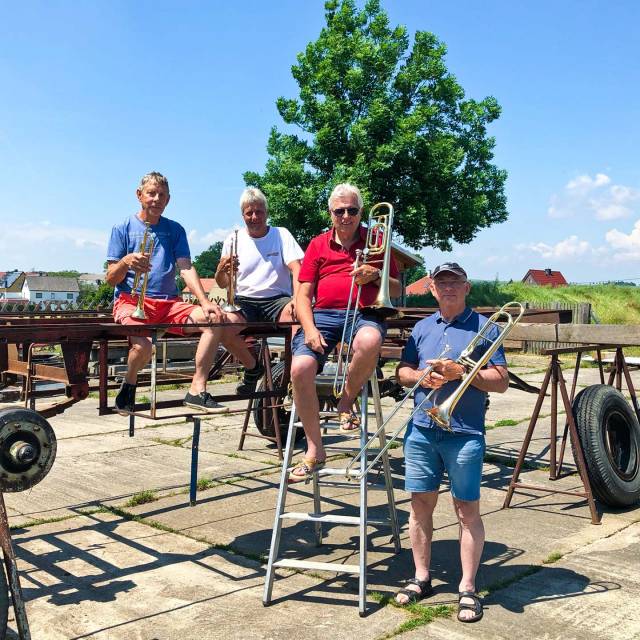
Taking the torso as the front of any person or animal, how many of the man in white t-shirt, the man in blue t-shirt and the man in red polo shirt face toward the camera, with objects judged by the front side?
3

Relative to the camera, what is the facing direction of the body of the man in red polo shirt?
toward the camera

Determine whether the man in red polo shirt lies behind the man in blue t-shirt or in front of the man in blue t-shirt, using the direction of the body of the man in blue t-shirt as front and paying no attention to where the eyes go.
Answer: in front

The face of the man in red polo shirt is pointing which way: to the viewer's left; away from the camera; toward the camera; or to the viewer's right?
toward the camera

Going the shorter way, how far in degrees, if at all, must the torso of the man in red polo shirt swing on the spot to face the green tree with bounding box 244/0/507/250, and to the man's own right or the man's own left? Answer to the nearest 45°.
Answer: approximately 180°

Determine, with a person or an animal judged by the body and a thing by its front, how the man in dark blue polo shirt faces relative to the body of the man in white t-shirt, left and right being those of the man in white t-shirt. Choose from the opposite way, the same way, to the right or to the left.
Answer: the same way

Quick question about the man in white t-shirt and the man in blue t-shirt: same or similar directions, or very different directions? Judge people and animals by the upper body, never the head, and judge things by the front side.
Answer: same or similar directions

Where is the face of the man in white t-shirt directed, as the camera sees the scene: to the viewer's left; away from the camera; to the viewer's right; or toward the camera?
toward the camera

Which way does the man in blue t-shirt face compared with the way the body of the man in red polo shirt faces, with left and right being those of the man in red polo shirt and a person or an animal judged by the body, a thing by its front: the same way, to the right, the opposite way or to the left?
the same way

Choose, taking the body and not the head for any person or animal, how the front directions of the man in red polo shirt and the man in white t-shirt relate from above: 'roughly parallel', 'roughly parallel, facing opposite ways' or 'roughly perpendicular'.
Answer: roughly parallel

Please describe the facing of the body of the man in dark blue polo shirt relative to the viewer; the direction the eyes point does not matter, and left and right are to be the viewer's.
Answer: facing the viewer

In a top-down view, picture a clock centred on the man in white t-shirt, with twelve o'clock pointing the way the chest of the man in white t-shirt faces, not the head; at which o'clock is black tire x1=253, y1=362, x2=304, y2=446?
The black tire is roughly at 6 o'clock from the man in white t-shirt.

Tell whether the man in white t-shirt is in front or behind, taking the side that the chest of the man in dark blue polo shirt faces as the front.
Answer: behind

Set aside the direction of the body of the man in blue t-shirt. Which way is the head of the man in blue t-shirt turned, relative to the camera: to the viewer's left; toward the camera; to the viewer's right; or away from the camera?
toward the camera
